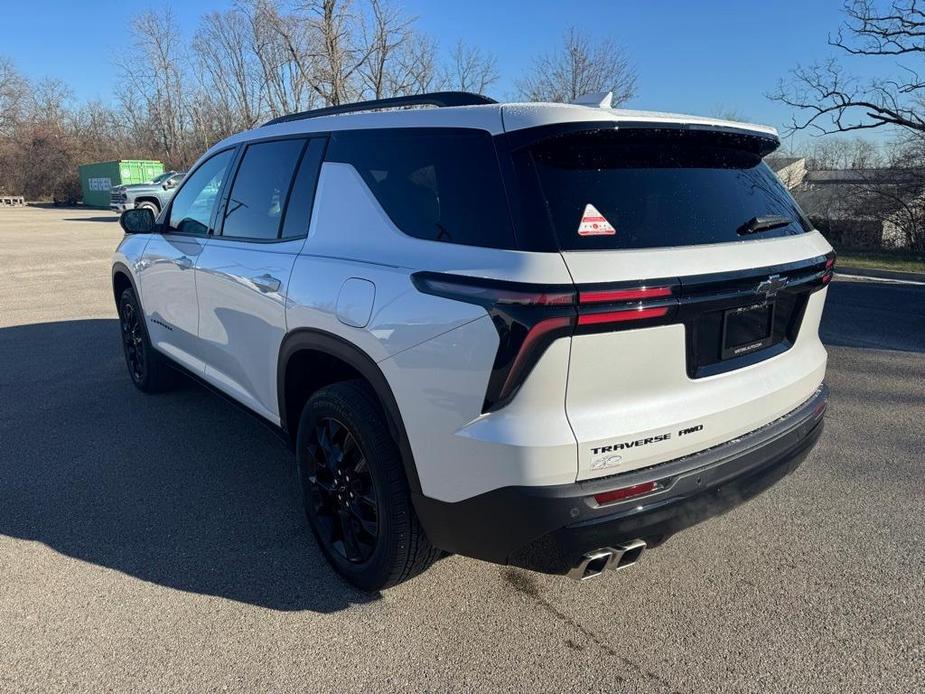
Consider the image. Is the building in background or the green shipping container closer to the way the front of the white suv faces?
the green shipping container

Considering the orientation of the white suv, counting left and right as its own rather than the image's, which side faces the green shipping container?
front

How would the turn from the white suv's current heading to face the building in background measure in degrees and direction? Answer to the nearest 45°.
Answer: approximately 90° to its right

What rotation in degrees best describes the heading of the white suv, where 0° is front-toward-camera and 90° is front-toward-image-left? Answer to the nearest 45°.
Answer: approximately 135°
